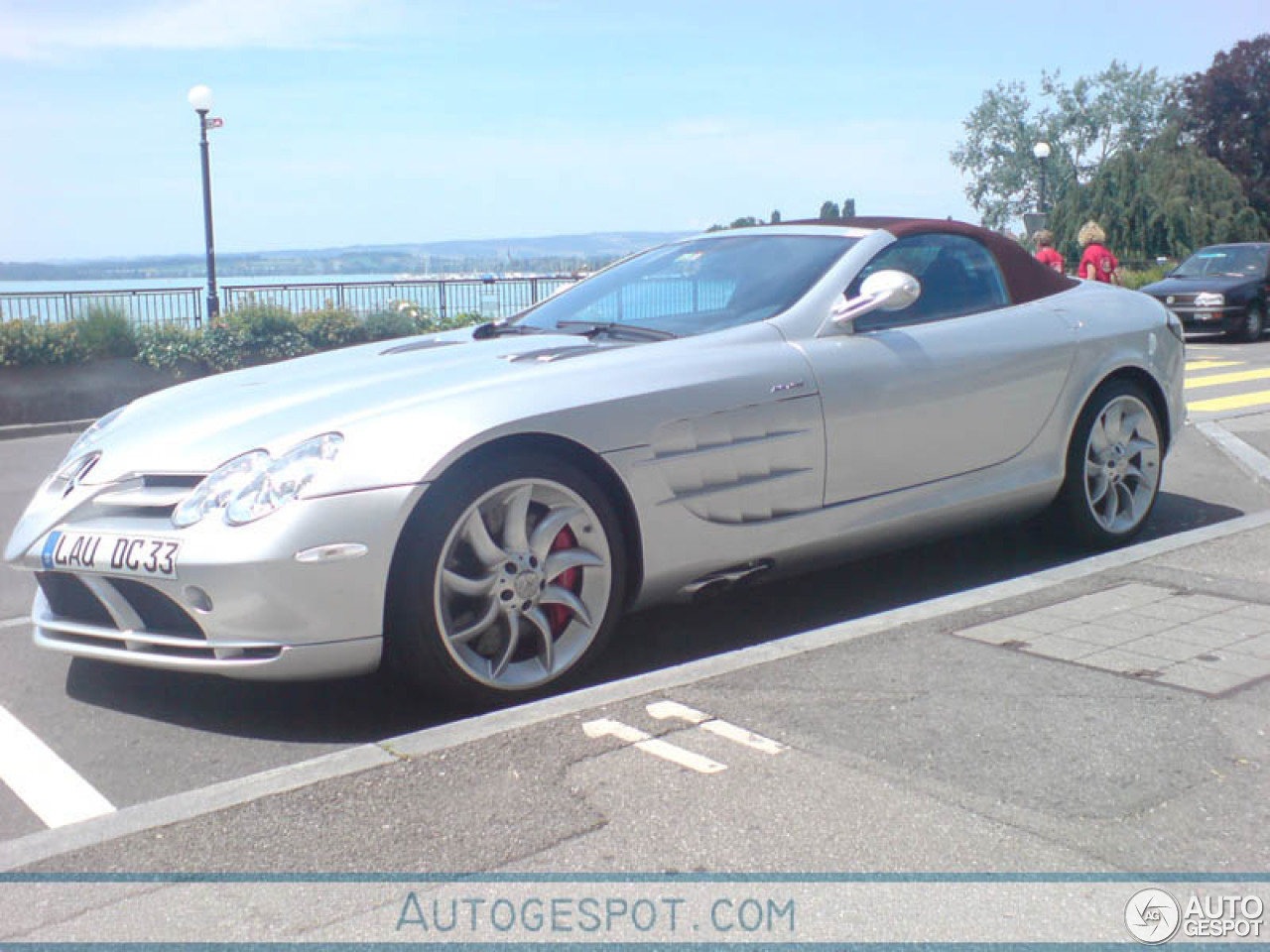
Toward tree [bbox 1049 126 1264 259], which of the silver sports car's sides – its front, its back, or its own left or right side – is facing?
back

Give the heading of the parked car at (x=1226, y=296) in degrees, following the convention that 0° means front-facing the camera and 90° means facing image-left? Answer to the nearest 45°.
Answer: approximately 45°

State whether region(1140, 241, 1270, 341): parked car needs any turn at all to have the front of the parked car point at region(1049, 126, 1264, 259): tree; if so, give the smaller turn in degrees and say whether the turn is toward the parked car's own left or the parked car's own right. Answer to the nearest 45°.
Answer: approximately 135° to the parked car's own right

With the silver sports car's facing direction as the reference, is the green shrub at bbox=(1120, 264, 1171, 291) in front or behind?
behind

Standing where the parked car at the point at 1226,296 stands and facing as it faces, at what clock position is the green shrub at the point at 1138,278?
The green shrub is roughly at 4 o'clock from the parked car.

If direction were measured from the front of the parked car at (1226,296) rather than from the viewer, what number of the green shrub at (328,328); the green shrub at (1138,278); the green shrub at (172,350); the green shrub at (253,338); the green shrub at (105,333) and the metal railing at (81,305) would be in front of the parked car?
5

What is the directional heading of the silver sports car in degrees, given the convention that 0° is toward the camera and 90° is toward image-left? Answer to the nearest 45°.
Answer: approximately 45°

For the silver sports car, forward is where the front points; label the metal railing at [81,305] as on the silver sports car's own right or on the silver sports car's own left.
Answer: on the silver sports car's own right
